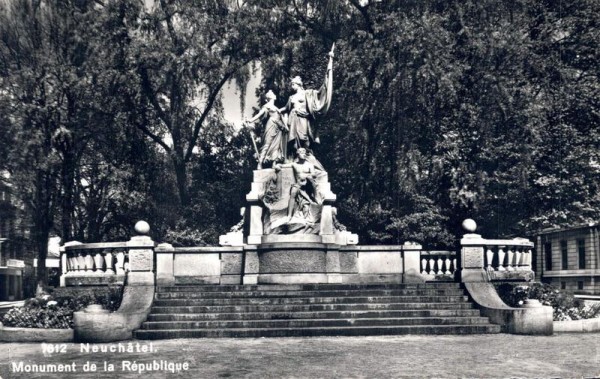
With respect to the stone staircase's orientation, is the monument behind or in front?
behind

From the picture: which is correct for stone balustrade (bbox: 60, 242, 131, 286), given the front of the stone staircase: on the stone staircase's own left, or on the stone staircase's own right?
on the stone staircase's own right

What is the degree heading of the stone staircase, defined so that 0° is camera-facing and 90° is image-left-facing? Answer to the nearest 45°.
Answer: approximately 0°

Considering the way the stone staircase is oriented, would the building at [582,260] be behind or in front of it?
behind

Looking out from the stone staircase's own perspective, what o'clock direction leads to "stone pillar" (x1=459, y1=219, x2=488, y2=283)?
The stone pillar is roughly at 8 o'clock from the stone staircase.

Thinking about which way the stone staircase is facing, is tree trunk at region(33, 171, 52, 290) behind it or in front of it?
behind

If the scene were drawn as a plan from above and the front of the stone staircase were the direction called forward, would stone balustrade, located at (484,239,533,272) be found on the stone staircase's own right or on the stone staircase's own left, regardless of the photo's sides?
on the stone staircase's own left
